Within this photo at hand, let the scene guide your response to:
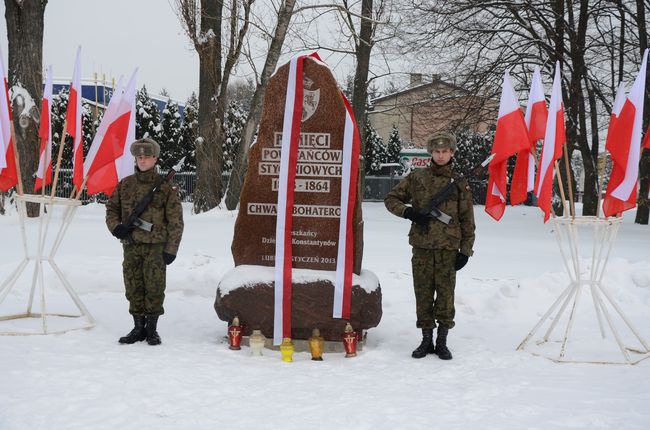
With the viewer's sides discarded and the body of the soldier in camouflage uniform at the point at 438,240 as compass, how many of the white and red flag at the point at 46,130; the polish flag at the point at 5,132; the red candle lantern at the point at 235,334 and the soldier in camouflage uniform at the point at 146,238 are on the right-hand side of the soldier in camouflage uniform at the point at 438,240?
4

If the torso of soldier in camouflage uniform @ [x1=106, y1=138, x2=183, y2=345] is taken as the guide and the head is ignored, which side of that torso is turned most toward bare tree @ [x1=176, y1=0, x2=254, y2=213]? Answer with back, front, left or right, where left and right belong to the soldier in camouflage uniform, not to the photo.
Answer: back

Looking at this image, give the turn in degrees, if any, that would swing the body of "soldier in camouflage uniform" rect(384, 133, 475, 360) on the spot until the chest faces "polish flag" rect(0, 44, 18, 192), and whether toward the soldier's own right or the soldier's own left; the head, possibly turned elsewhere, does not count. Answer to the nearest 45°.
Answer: approximately 90° to the soldier's own right

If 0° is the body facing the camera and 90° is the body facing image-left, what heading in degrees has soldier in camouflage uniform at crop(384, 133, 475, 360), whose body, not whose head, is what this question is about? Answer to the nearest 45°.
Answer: approximately 0°

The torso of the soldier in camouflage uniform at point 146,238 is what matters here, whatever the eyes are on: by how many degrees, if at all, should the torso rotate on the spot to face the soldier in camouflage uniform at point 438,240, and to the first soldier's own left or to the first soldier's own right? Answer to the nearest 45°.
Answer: approximately 90° to the first soldier's own left

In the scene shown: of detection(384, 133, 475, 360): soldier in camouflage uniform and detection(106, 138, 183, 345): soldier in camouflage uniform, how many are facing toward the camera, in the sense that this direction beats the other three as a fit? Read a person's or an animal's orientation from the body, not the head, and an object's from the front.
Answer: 2

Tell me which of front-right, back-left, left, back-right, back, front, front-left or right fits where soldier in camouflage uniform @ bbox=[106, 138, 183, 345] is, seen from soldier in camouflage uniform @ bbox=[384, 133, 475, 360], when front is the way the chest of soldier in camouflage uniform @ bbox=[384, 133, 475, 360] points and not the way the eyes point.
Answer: right

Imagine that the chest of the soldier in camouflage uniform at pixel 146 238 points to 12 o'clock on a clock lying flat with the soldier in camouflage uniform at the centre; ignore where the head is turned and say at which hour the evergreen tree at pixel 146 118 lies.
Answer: The evergreen tree is roughly at 6 o'clock from the soldier in camouflage uniform.

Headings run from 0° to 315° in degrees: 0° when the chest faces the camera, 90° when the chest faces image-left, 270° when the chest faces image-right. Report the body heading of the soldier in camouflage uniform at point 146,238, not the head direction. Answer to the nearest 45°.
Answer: approximately 0°

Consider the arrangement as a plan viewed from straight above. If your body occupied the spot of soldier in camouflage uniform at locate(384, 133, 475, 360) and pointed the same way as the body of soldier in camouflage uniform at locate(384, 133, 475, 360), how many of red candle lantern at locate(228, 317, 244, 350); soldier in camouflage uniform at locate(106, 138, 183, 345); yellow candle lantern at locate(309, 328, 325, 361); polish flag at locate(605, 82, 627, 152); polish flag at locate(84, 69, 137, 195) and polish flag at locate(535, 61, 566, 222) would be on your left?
2
